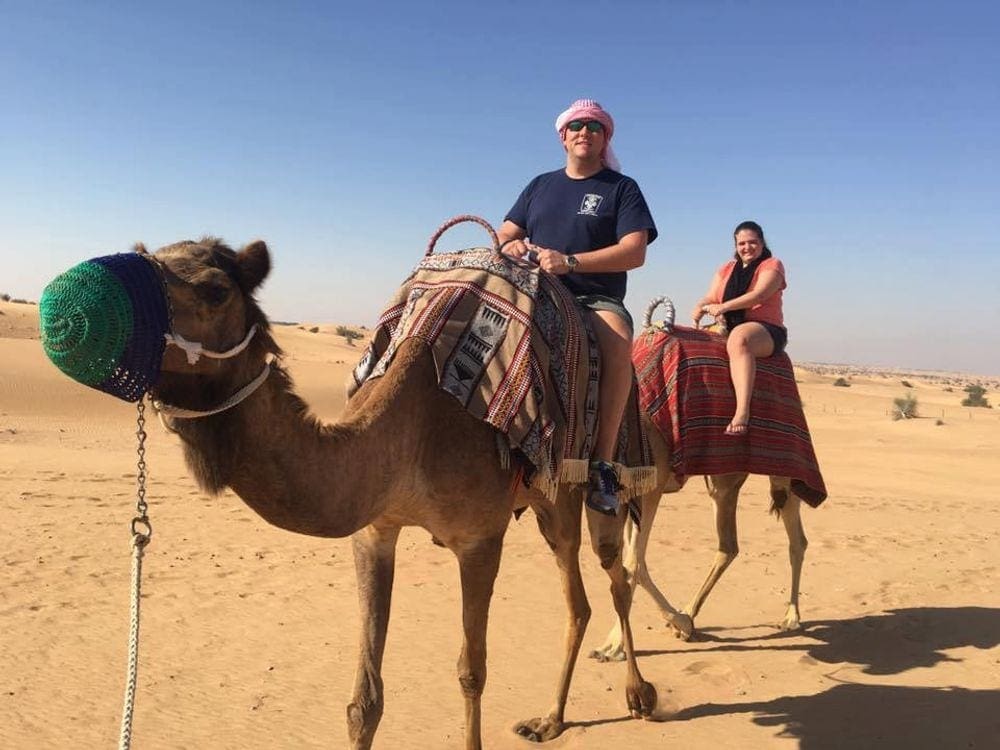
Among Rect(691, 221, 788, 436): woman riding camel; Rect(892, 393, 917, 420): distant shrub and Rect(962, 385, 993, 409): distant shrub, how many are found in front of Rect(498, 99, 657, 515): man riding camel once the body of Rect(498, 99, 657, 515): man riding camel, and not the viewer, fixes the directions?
0

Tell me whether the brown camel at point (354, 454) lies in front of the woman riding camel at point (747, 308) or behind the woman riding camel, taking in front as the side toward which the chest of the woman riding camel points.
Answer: in front

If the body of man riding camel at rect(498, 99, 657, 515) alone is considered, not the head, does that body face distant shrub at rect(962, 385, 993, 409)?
no

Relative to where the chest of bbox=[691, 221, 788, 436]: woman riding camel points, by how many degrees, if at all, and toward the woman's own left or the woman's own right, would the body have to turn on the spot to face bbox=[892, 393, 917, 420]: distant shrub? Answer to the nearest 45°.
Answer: approximately 135° to the woman's own right

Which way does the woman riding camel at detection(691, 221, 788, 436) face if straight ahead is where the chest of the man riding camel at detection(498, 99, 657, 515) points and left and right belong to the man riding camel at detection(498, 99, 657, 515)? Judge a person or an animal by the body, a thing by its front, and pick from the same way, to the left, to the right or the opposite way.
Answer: the same way

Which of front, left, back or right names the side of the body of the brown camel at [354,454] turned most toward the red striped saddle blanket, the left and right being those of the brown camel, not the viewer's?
back

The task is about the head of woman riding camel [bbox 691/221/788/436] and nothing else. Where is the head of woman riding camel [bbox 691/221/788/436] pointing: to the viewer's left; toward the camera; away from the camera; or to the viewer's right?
toward the camera

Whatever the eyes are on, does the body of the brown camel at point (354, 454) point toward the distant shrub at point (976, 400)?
no

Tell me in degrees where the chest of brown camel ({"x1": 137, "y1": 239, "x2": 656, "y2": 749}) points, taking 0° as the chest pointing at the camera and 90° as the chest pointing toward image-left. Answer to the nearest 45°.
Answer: approximately 45°

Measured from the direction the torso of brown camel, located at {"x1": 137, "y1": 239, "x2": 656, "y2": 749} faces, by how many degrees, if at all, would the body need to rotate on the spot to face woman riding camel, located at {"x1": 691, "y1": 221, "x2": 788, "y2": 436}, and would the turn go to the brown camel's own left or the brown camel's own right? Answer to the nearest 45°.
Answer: approximately 180°

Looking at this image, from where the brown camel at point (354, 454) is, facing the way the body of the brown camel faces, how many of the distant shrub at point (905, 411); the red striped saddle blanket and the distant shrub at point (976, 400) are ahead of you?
0

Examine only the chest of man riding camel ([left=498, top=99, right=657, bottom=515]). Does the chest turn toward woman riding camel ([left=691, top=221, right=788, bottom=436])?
no

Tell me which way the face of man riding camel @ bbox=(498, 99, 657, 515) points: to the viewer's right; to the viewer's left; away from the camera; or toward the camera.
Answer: toward the camera

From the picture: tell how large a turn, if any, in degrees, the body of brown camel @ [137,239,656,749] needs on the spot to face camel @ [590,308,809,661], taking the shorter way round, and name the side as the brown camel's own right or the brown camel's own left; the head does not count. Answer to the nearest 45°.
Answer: approximately 180°

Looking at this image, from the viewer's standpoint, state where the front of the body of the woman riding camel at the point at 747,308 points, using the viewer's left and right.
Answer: facing the viewer and to the left of the viewer

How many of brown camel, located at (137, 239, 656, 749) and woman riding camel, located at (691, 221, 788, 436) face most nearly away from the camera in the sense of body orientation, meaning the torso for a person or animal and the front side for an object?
0
